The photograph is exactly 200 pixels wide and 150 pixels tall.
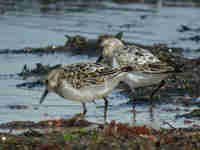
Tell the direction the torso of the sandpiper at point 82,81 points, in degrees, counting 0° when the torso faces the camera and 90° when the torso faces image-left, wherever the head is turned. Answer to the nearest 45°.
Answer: approximately 90°

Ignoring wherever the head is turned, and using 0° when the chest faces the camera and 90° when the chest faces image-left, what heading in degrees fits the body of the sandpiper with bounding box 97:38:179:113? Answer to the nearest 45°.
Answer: approximately 90°

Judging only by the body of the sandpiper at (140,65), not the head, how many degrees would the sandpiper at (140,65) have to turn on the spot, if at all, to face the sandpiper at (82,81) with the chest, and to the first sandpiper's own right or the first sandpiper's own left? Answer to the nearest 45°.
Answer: approximately 45° to the first sandpiper's own left

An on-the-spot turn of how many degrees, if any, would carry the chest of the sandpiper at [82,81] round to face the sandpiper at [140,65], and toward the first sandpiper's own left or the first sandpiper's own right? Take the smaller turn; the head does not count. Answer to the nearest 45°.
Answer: approximately 135° to the first sandpiper's own right

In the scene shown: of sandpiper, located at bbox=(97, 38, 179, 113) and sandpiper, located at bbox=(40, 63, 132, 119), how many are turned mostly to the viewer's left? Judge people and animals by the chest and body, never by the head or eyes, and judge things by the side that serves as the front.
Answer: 2
